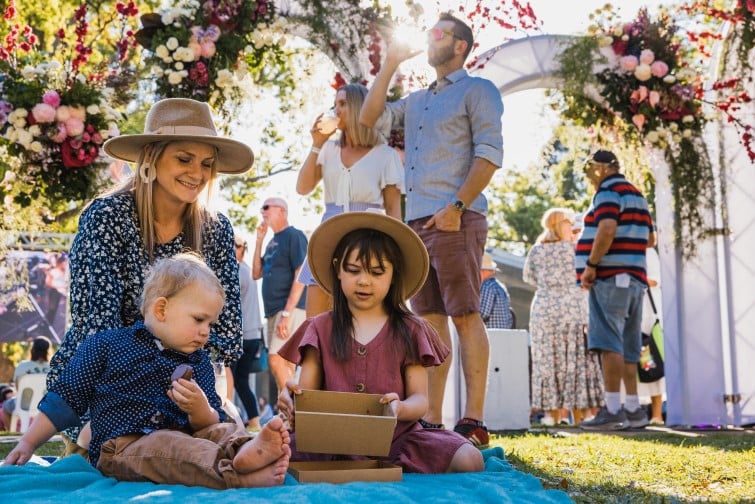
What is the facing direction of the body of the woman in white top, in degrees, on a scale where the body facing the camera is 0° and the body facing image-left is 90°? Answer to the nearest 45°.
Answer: approximately 45°

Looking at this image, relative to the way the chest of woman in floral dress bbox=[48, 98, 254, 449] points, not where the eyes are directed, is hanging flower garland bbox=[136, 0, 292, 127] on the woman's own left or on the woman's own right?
on the woman's own left

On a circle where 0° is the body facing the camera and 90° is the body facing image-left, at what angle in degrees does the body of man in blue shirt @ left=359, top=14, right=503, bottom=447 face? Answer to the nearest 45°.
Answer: approximately 45°

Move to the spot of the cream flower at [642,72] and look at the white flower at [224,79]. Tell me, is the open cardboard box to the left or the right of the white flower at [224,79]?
left

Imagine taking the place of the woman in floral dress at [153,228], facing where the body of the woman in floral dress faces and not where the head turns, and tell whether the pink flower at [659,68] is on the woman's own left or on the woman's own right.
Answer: on the woman's own left

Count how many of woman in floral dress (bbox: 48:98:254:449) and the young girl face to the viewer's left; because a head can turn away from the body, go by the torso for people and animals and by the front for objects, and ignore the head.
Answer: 0

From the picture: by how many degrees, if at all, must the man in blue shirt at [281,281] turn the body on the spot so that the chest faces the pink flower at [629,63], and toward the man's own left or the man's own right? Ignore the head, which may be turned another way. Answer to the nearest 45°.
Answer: approximately 135° to the man's own left

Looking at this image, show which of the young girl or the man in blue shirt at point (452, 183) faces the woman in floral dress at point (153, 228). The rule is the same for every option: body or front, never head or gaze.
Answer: the man in blue shirt

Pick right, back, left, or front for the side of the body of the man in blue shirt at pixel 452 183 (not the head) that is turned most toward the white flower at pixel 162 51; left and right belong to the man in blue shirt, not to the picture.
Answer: right

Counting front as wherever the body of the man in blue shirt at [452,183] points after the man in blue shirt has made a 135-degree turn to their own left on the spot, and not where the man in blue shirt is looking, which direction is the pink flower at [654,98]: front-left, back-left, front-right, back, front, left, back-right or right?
front-left

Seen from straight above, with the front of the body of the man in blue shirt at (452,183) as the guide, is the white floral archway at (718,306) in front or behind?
behind

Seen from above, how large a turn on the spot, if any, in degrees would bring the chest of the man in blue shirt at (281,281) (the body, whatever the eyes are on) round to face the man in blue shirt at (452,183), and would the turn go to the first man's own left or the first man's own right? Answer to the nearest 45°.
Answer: approximately 45° to the first man's own left
